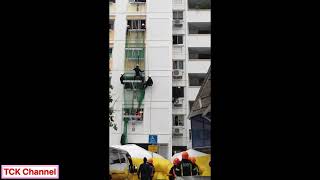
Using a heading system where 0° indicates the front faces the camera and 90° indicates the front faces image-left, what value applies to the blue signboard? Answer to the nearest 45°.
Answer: approximately 0°

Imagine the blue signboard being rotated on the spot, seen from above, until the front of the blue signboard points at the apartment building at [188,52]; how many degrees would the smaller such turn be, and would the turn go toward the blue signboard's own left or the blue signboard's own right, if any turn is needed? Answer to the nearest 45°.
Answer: approximately 180°

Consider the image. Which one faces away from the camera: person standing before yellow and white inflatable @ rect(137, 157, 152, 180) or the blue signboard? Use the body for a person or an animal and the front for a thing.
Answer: the person standing before yellow and white inflatable

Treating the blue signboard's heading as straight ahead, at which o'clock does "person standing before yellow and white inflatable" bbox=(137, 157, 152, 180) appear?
The person standing before yellow and white inflatable is roughly at 12 o'clock from the blue signboard.

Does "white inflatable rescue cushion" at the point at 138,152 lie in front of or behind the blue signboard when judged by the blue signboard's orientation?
in front

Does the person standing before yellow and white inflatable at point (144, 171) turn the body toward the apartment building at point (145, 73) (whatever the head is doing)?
yes

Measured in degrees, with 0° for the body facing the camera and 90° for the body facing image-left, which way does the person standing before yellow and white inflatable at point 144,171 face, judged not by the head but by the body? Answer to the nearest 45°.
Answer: approximately 180°

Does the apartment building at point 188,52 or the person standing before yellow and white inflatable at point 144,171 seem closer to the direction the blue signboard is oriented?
the person standing before yellow and white inflatable

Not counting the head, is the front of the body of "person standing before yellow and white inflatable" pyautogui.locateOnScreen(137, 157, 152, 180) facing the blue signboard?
yes

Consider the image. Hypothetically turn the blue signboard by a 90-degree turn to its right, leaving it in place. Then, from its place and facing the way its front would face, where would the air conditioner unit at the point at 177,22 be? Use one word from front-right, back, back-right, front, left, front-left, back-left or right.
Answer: right

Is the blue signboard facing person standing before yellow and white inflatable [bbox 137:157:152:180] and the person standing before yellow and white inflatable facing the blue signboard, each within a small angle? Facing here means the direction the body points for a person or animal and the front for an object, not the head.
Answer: yes

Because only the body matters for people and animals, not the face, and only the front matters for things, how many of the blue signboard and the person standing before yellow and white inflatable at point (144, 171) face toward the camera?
1

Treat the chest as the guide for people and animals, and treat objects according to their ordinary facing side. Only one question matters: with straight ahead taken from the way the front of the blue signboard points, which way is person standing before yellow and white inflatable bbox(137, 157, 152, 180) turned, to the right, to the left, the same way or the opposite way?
the opposite way
